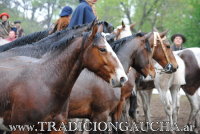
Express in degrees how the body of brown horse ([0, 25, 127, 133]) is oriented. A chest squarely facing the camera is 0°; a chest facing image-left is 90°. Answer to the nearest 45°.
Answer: approximately 270°

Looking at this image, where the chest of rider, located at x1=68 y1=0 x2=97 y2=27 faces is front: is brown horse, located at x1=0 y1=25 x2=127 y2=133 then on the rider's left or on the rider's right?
on the rider's right

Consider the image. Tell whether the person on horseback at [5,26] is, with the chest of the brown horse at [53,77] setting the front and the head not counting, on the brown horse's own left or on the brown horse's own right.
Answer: on the brown horse's own left

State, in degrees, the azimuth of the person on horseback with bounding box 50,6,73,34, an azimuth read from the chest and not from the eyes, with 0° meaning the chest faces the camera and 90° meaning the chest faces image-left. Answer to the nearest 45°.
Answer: approximately 270°

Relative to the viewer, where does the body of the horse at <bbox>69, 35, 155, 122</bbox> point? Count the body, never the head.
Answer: to the viewer's right

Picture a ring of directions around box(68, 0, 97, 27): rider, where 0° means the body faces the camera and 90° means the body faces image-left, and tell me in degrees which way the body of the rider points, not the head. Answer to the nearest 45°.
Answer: approximately 270°

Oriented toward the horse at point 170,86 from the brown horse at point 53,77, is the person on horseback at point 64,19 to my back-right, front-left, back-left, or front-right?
front-left

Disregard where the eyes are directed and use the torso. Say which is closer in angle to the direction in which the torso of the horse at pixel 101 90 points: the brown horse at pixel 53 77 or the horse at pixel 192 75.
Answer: the horse

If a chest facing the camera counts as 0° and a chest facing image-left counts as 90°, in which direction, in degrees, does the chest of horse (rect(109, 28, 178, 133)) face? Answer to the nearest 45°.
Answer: approximately 315°
